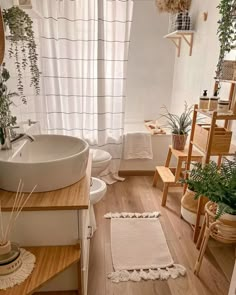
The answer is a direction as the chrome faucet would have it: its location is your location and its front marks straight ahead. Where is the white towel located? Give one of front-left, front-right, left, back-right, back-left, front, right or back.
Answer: front-left

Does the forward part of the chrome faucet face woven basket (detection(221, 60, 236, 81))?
yes

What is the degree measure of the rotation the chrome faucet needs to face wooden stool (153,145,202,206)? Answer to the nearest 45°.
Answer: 0° — it already faces it

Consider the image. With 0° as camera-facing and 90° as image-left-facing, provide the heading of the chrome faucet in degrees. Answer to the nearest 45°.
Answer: approximately 270°

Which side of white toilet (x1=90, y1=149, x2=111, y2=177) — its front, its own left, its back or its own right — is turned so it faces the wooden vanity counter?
right

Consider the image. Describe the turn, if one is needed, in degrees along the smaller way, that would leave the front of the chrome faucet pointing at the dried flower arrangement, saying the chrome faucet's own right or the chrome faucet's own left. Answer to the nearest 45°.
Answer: approximately 45° to the chrome faucet's own left
